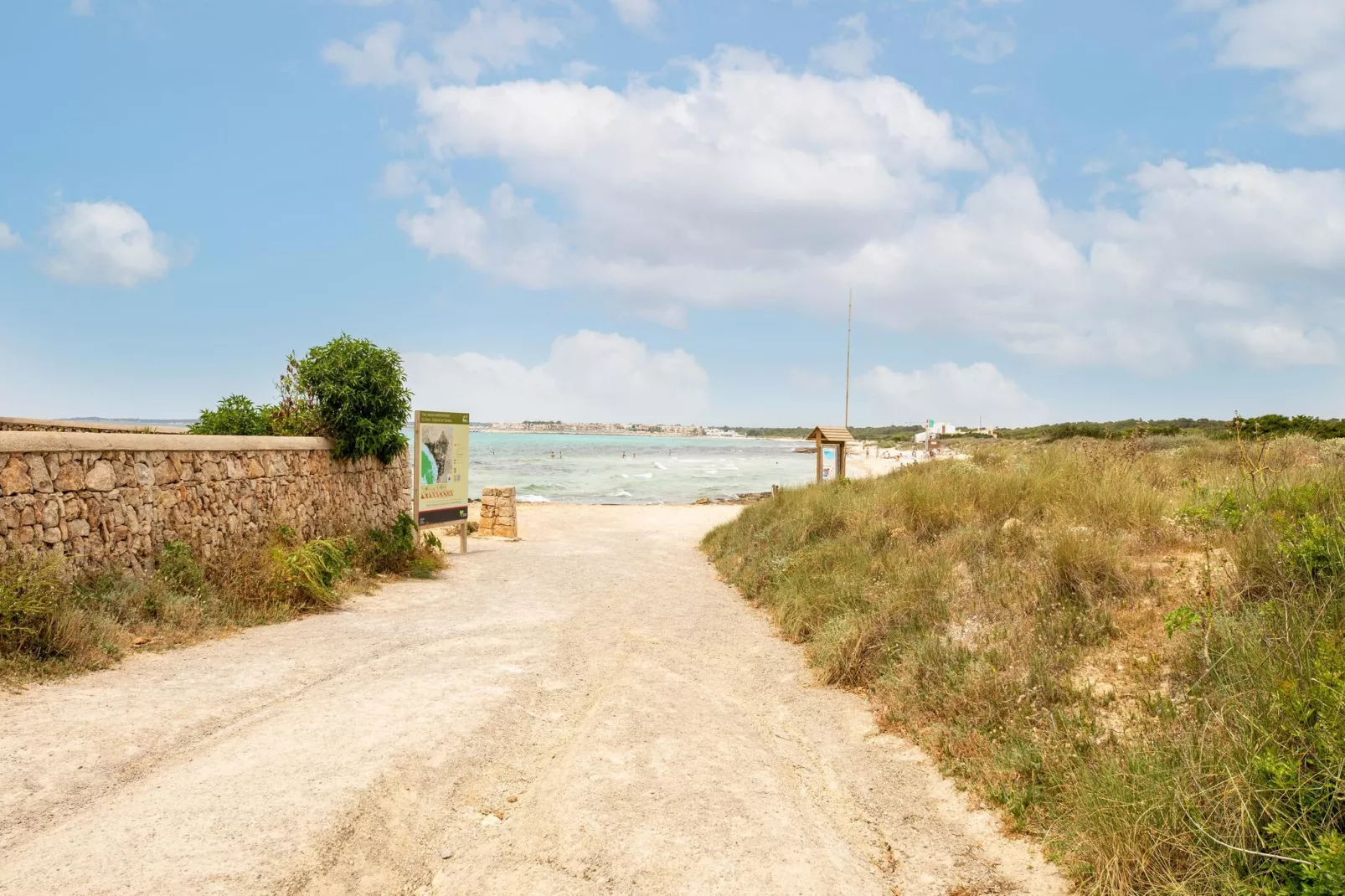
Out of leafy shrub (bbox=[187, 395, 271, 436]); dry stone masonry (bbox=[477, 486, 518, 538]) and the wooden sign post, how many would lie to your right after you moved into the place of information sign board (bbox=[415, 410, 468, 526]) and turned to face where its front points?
1

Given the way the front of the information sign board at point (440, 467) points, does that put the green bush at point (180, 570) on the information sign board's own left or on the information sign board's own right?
on the information sign board's own right

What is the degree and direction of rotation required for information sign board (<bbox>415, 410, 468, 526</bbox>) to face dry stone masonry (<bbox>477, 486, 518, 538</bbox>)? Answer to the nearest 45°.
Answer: approximately 135° to its left

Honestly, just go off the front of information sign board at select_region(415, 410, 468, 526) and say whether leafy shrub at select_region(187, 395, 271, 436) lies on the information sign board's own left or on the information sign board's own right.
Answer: on the information sign board's own right

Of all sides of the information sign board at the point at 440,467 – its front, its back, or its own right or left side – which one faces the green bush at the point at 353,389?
right

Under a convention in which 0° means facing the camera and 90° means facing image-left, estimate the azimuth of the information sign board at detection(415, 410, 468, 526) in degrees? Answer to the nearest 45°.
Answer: approximately 315°

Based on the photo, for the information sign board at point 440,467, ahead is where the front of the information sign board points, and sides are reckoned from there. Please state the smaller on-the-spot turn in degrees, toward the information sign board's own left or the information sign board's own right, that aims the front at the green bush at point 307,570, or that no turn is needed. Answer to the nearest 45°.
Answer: approximately 45° to the information sign board's own right

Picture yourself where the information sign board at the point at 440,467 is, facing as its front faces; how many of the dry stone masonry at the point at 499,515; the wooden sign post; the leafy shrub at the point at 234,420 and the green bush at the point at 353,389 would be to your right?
2

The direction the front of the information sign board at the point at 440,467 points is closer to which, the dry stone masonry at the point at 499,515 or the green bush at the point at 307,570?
the green bush

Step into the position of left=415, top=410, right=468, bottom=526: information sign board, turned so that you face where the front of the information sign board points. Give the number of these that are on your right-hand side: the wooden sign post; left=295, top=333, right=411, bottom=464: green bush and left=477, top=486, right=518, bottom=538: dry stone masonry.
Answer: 1

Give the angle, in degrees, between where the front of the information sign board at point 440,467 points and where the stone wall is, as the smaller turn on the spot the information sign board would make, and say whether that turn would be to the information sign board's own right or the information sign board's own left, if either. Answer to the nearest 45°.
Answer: approximately 90° to the information sign board's own right
